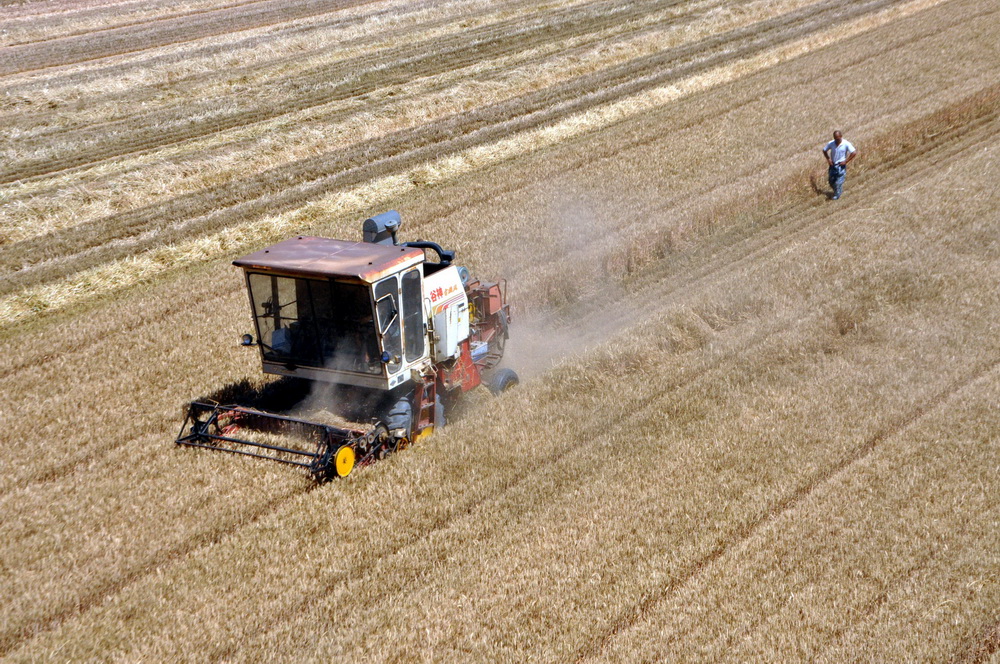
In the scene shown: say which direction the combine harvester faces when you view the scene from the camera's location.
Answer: facing the viewer and to the left of the viewer

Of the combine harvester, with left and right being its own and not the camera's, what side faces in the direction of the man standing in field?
back

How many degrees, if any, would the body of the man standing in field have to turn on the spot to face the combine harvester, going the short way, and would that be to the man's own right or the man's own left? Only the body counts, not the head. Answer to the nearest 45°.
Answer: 0° — they already face it

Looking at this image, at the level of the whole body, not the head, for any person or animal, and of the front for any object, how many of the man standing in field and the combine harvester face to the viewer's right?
0

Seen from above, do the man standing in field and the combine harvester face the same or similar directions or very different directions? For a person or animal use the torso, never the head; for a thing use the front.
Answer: same or similar directions
